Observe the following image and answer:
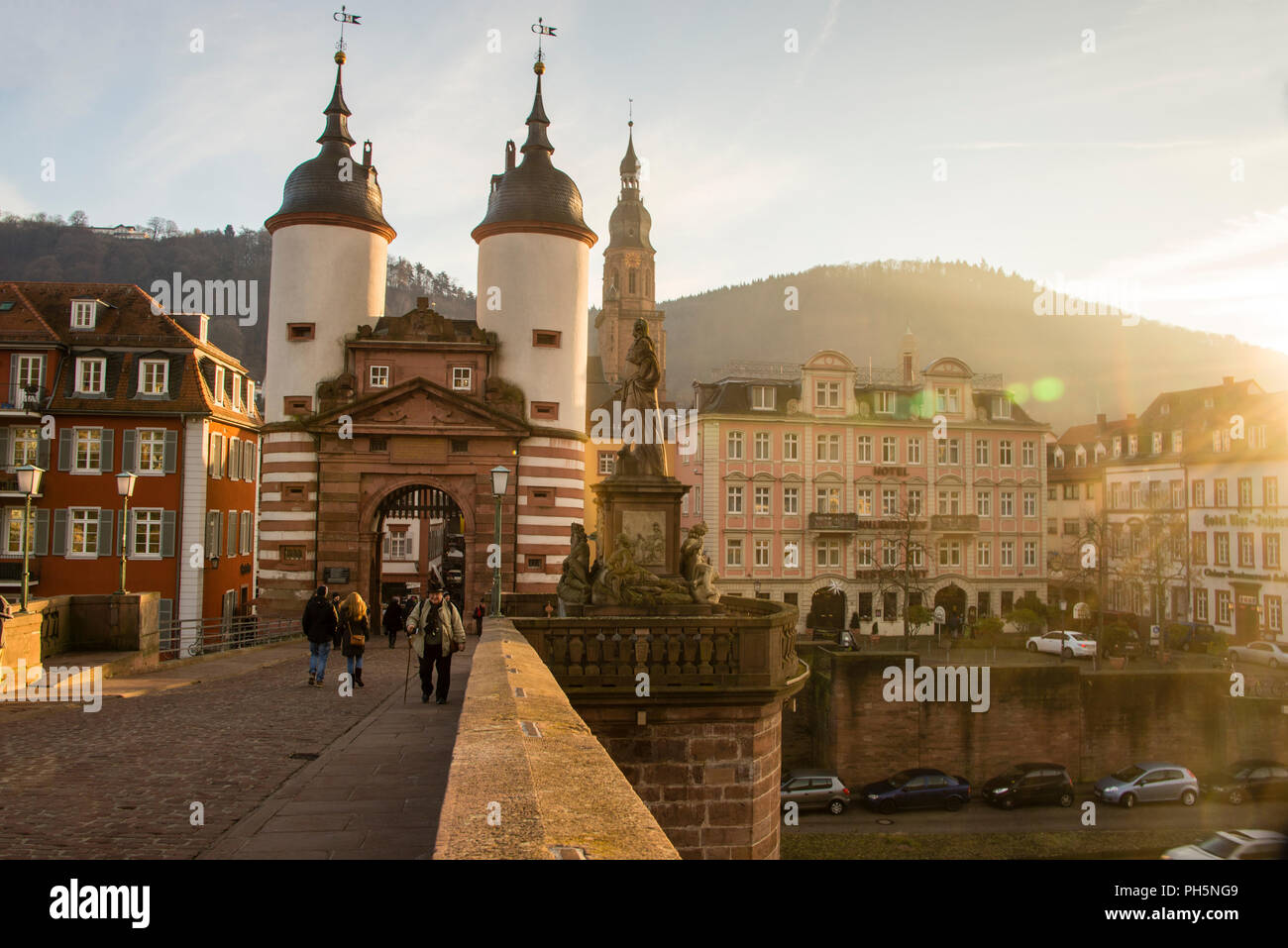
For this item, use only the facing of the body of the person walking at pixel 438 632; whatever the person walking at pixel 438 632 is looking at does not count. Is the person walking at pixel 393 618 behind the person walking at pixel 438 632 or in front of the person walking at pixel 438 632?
behind

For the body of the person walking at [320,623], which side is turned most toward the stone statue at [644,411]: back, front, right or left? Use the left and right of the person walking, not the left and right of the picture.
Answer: right

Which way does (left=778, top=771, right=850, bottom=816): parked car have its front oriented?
to the viewer's left

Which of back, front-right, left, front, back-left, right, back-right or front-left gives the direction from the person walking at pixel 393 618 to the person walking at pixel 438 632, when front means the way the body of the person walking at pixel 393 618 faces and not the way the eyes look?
back

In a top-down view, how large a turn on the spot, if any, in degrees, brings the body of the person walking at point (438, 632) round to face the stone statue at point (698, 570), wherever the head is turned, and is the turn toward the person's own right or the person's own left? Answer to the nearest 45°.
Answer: approximately 135° to the person's own left

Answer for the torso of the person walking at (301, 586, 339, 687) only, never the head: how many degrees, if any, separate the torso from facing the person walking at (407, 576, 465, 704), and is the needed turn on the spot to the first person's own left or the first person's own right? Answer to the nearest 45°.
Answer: approximately 180°

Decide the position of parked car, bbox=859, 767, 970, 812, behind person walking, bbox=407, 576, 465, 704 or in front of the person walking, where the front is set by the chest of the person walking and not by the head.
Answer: behind

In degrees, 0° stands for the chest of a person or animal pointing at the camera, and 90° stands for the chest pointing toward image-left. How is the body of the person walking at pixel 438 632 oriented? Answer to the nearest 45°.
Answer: approximately 0°

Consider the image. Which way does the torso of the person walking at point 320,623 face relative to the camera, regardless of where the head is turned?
away from the camera

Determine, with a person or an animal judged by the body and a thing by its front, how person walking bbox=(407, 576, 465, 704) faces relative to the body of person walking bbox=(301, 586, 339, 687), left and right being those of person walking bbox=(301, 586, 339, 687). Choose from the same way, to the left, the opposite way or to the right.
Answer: the opposite way

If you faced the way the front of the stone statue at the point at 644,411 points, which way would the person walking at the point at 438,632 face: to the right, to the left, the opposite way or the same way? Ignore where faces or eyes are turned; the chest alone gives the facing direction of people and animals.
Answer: to the left

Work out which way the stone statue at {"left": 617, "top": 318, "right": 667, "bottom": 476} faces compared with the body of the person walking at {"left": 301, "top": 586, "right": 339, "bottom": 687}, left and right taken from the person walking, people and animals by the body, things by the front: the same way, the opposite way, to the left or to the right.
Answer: to the left

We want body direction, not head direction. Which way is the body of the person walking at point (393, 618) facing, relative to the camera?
away from the camera

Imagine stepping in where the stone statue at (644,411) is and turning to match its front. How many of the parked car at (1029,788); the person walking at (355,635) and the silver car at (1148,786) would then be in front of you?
1
